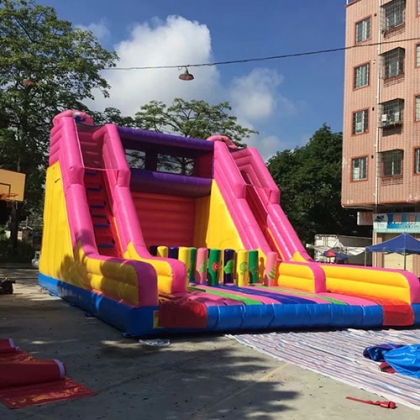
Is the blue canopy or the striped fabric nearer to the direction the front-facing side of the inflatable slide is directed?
the striped fabric

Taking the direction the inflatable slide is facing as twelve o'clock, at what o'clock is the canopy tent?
The canopy tent is roughly at 8 o'clock from the inflatable slide.

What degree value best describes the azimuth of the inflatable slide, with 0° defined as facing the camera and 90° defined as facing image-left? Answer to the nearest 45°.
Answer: approximately 315°

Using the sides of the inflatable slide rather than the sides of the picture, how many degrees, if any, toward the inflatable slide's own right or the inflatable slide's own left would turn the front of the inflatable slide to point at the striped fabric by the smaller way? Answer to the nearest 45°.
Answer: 0° — it already faces it

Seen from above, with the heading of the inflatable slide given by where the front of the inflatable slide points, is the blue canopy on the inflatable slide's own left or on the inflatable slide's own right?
on the inflatable slide's own left

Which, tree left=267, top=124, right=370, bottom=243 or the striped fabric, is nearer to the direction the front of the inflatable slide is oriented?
the striped fabric

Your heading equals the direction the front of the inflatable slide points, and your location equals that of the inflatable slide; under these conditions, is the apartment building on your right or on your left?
on your left

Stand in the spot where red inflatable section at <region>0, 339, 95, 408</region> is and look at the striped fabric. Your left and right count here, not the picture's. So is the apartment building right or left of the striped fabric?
left

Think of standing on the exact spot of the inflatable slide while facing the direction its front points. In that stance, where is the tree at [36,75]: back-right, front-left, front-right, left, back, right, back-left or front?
back
